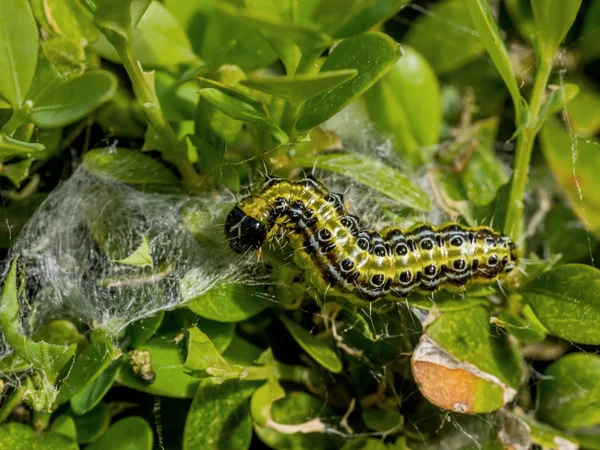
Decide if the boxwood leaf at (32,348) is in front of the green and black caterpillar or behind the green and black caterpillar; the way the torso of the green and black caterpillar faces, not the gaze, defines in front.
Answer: in front

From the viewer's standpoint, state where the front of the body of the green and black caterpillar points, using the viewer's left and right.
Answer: facing to the left of the viewer

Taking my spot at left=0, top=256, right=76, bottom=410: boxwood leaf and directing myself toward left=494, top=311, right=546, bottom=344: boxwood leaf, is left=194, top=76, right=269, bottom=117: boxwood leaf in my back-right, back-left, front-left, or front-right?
front-left

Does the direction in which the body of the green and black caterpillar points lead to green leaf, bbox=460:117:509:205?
no

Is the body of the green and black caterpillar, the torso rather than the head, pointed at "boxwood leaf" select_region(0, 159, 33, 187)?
yes

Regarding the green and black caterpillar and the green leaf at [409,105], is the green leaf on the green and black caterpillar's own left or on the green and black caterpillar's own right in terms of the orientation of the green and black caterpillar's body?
on the green and black caterpillar's own right

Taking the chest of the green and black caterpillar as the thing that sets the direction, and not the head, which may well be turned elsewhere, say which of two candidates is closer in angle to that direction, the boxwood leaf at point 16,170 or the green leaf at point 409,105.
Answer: the boxwood leaf

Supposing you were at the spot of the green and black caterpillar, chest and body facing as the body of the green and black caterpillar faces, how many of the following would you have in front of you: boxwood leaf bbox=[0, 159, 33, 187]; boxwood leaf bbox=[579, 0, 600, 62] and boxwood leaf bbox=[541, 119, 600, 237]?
1

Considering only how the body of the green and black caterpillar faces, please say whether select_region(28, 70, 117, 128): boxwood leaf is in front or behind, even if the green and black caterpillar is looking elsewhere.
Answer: in front
